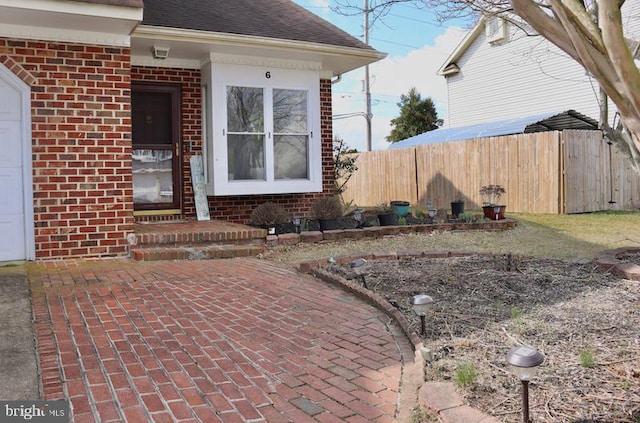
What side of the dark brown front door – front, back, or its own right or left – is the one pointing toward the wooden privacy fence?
left

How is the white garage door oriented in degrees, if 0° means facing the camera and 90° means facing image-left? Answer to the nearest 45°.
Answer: approximately 0°

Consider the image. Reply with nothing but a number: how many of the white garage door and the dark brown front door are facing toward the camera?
2

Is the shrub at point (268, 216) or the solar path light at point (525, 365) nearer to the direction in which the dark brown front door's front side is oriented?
the solar path light

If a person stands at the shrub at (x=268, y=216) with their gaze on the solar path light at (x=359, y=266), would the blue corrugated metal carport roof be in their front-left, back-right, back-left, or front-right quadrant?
back-left

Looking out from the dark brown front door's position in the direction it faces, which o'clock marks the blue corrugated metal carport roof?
The blue corrugated metal carport roof is roughly at 8 o'clock from the dark brown front door.

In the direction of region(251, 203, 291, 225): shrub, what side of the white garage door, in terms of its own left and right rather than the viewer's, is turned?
left

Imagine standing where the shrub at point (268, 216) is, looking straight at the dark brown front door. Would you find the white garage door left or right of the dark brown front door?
left

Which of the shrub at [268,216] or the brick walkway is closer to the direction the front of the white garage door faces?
the brick walkway

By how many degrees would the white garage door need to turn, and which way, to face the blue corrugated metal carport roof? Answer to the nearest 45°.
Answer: approximately 90° to its left

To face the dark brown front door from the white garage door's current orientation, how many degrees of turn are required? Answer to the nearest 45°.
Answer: approximately 135° to its left

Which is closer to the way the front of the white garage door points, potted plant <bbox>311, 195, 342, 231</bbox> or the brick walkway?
the brick walkway
